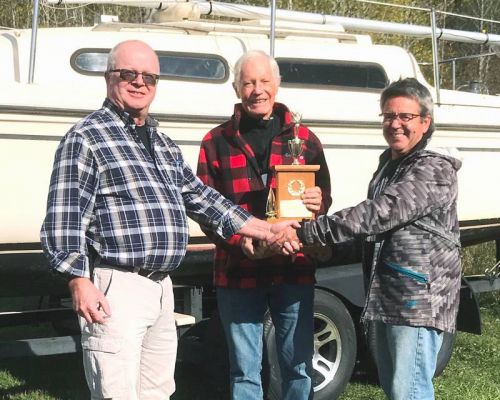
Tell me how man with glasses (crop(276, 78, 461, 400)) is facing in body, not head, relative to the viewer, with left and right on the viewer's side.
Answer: facing the viewer and to the left of the viewer

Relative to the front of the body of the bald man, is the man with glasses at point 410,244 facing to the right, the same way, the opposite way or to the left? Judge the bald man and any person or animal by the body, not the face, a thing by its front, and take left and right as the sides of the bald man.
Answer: to the right

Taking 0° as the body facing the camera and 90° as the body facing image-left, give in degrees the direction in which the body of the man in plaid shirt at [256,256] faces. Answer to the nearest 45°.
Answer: approximately 0°

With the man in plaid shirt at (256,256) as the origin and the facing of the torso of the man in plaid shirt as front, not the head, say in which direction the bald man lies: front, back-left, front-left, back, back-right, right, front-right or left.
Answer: front-right

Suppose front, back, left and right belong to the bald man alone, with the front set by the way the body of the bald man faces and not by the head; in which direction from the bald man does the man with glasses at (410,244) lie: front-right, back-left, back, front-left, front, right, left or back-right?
front-left

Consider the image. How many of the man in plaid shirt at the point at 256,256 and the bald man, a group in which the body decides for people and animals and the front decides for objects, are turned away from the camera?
0

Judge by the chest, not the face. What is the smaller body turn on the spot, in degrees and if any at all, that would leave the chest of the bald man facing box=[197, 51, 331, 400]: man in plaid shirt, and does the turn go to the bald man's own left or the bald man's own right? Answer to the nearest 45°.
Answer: approximately 90° to the bald man's own left

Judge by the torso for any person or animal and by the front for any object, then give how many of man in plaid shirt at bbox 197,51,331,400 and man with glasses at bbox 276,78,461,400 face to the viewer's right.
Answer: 0

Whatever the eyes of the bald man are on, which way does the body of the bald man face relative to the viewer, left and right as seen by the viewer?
facing the viewer and to the right of the viewer

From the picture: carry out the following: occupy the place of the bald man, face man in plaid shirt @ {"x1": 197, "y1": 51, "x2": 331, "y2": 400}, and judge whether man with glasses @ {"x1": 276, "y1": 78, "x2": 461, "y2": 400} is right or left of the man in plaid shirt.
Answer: right

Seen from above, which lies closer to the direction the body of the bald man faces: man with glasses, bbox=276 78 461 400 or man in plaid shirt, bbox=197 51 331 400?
the man with glasses

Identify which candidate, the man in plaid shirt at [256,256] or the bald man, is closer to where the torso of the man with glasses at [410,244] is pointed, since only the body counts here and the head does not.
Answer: the bald man

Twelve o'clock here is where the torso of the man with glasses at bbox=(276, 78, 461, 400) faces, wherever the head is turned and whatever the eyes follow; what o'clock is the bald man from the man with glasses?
The bald man is roughly at 1 o'clock from the man with glasses.

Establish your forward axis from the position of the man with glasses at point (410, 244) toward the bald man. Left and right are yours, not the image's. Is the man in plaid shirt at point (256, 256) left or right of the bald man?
right
